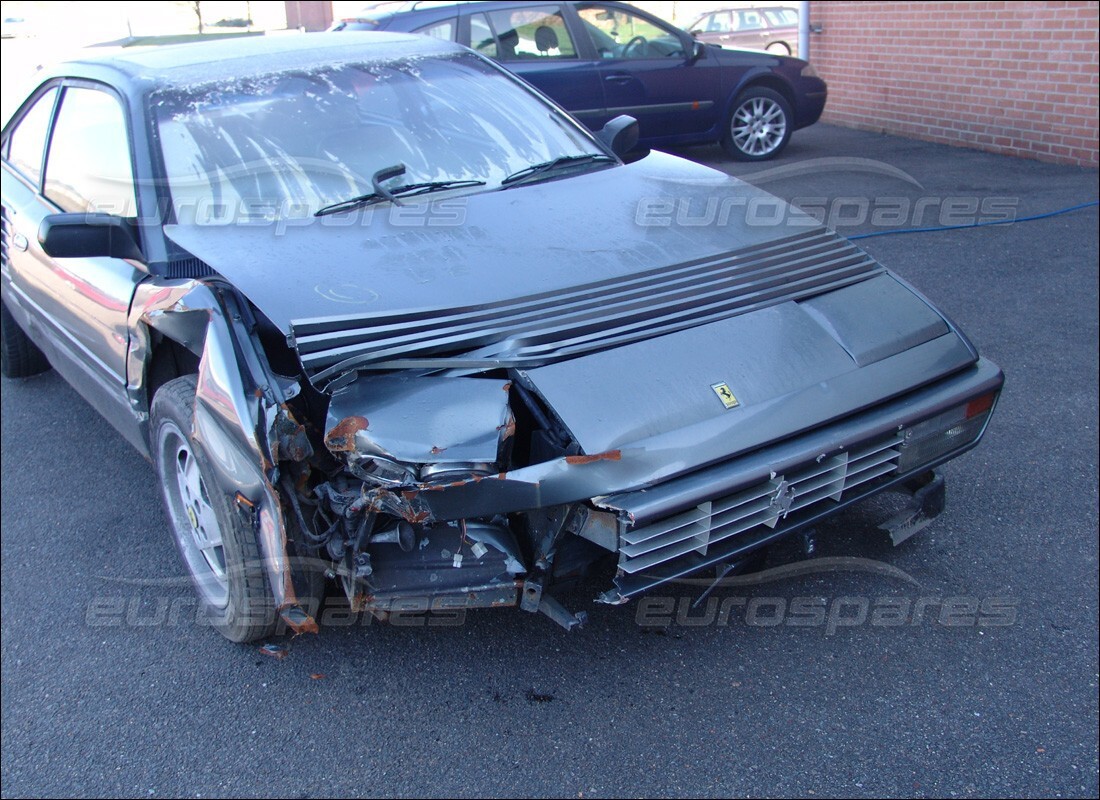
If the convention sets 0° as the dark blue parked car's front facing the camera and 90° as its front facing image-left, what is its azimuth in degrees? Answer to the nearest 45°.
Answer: approximately 270°

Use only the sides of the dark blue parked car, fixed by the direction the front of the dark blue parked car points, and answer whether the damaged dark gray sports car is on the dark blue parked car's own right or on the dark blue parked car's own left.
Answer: on the dark blue parked car's own right

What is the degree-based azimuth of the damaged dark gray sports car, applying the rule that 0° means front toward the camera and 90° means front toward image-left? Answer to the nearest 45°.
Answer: approximately 315°

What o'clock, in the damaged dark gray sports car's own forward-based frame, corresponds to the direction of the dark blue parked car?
The dark blue parked car is roughly at 8 o'clock from the damaged dark gray sports car.

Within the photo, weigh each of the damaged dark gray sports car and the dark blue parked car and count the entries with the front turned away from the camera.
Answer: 0
